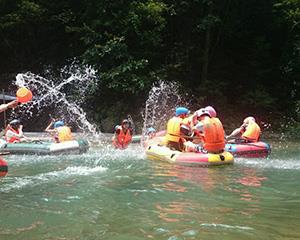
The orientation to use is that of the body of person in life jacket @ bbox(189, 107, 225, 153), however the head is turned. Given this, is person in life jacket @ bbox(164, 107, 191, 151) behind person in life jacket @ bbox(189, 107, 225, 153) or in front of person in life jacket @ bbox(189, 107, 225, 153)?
in front

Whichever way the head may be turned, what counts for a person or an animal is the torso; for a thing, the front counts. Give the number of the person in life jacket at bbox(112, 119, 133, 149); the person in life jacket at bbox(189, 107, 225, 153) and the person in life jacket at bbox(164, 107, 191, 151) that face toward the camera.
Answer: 1

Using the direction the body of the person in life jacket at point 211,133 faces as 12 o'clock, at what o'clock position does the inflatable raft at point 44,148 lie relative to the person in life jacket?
The inflatable raft is roughly at 11 o'clock from the person in life jacket.

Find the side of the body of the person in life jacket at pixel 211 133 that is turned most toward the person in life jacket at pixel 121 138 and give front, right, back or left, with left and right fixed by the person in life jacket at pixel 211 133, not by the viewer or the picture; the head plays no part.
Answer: front

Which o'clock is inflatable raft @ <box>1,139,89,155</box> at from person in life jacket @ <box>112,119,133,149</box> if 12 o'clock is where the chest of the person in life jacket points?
The inflatable raft is roughly at 2 o'clock from the person in life jacket.

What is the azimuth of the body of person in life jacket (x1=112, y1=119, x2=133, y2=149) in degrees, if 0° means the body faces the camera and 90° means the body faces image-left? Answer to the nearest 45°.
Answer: approximately 0°

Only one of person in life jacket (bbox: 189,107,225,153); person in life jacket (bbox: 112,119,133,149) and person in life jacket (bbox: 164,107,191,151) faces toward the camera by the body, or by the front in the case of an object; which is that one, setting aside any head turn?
person in life jacket (bbox: 112,119,133,149)

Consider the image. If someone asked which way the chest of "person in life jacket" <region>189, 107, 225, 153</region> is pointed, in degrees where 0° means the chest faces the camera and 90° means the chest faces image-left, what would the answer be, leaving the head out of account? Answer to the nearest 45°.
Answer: approximately 135°

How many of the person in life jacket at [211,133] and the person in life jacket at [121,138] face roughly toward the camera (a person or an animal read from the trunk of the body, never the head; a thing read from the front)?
1

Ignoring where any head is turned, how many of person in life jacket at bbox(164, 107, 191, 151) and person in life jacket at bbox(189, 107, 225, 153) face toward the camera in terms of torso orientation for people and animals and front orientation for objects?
0

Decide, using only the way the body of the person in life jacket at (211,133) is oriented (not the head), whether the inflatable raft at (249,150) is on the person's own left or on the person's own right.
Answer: on the person's own right

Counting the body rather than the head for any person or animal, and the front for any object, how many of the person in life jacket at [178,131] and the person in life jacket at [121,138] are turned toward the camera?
1

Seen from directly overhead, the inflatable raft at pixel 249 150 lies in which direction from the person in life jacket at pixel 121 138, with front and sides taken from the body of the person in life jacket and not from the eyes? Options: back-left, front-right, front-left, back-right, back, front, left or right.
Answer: front-left

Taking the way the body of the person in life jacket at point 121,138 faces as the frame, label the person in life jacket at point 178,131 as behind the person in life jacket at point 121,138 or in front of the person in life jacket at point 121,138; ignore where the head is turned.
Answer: in front
